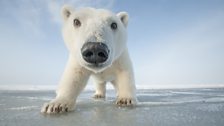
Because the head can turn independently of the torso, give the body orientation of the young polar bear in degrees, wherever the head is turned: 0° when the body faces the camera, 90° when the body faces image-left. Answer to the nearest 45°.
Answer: approximately 0°
